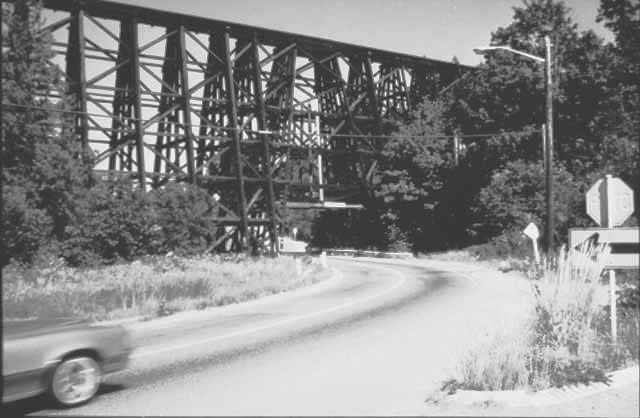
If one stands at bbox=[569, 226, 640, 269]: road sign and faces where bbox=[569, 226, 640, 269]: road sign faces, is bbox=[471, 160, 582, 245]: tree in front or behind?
behind

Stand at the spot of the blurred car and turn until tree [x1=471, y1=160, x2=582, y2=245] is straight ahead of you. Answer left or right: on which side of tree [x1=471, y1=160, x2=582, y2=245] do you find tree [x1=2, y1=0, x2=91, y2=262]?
left

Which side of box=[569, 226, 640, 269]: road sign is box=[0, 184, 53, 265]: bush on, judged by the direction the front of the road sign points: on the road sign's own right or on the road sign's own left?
on the road sign's own right

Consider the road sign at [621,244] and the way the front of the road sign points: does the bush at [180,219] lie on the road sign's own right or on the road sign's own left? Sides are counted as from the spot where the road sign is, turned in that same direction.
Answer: on the road sign's own right

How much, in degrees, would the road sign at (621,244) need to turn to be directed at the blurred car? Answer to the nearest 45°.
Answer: approximately 45° to its right

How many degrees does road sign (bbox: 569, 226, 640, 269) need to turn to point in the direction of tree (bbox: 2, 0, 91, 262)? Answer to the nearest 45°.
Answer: approximately 90° to its right

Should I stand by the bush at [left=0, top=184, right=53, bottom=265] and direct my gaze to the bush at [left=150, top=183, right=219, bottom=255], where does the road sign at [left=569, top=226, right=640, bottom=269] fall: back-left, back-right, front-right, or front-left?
back-right
